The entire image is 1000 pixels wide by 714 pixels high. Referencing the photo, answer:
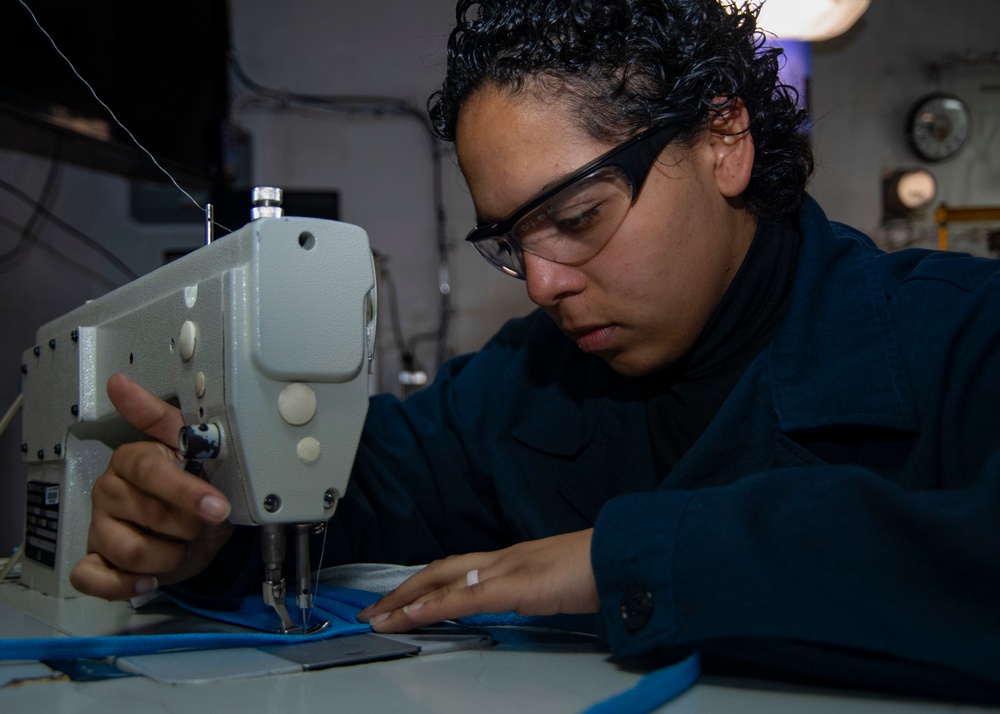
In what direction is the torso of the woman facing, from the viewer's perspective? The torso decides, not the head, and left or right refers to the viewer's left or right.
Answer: facing the viewer and to the left of the viewer

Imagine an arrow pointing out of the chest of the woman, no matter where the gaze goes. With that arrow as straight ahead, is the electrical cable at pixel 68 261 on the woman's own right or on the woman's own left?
on the woman's own right

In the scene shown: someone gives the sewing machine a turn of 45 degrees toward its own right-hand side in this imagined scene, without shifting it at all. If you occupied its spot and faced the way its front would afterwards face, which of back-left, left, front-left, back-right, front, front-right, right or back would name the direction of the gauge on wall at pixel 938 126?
front-left

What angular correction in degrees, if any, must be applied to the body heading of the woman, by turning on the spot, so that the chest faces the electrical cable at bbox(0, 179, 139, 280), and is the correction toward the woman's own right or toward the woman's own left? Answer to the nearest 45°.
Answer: approximately 90° to the woman's own right

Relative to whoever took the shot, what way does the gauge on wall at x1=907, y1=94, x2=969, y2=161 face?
facing the viewer

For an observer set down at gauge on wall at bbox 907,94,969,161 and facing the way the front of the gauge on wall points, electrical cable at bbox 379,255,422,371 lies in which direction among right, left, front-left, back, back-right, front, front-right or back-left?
front-right

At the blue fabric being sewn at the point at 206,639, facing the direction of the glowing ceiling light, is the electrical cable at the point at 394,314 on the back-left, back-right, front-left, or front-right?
front-left

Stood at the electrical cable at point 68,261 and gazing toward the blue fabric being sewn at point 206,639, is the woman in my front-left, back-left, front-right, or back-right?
front-left

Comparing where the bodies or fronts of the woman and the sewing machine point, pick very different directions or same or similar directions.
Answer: very different directions

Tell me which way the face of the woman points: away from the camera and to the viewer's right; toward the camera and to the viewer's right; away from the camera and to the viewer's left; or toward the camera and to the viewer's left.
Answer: toward the camera and to the viewer's left

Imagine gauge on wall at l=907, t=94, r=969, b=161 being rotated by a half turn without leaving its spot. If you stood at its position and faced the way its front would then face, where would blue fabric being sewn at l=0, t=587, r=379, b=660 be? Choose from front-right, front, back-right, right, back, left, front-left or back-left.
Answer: back

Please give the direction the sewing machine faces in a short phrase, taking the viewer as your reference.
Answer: facing away from the viewer and to the right of the viewer
